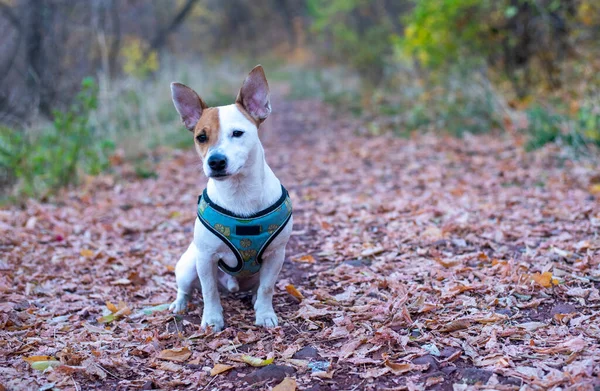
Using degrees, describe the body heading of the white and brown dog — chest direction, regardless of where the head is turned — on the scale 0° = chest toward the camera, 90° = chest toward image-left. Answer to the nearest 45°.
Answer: approximately 0°

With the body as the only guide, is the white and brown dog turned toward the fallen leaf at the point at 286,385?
yes

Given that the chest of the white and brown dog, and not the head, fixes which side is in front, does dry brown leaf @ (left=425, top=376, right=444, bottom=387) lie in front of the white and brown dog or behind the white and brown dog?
in front

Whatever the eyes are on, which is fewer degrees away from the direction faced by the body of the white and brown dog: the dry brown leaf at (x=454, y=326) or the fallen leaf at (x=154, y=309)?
the dry brown leaf

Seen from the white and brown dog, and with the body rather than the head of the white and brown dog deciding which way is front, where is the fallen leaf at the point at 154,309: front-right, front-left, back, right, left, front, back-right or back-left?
back-right

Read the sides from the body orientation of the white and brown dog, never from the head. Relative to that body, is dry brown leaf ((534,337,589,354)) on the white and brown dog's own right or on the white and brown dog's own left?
on the white and brown dog's own left
